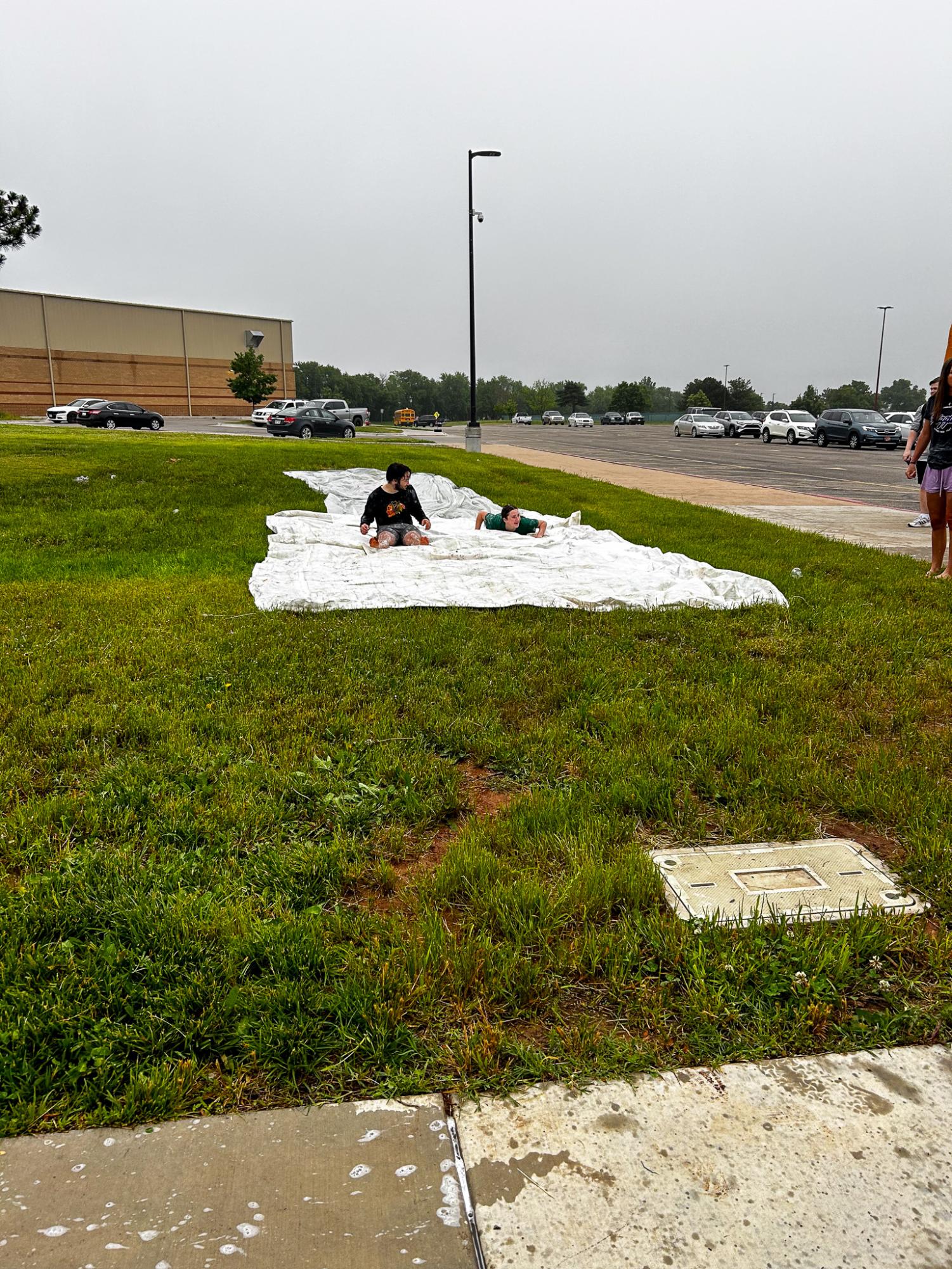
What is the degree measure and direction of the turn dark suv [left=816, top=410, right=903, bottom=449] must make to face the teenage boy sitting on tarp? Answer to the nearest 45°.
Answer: approximately 45° to its right

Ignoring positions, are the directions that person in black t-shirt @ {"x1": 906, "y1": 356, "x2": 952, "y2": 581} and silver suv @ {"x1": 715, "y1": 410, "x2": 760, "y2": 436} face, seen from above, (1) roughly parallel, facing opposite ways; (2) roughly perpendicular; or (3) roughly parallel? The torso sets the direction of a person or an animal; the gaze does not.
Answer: roughly perpendicular

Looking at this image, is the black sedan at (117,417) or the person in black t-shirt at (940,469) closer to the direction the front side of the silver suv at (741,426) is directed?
the person in black t-shirt

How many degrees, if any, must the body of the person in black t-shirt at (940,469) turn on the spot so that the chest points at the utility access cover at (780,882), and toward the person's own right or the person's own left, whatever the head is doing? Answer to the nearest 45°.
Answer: approximately 45° to the person's own left

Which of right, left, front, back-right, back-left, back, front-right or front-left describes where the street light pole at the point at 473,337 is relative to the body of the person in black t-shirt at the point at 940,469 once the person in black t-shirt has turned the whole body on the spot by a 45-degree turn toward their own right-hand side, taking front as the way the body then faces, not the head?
front-right

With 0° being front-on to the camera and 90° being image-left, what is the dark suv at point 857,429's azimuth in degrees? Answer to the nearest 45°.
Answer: approximately 315°

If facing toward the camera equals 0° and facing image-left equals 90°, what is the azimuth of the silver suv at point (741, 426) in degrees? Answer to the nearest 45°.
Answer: approximately 315°

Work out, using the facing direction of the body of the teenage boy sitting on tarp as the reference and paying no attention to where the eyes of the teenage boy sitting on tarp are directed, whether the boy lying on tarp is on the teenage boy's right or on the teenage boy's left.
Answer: on the teenage boy's left
